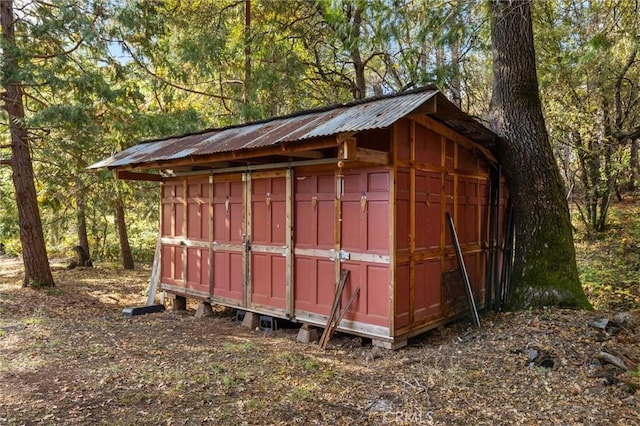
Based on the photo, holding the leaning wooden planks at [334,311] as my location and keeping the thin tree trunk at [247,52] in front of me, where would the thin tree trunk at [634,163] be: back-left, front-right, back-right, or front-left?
front-right

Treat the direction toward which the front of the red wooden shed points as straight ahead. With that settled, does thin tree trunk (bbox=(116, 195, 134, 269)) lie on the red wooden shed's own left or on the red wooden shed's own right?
on the red wooden shed's own right

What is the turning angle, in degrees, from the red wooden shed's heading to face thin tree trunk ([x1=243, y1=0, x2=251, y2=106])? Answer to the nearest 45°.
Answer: approximately 135° to its right

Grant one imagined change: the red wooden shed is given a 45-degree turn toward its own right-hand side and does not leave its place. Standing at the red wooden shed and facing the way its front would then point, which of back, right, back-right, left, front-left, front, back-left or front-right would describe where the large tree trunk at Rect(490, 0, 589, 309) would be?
back

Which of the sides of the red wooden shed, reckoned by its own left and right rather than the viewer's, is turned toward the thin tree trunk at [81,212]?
right

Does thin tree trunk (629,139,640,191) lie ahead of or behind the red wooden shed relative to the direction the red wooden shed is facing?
behind

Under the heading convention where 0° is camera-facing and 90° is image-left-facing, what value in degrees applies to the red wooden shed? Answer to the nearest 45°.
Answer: approximately 45°

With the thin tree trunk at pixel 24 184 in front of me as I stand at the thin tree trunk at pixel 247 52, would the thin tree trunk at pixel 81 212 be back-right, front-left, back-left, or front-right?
front-right
